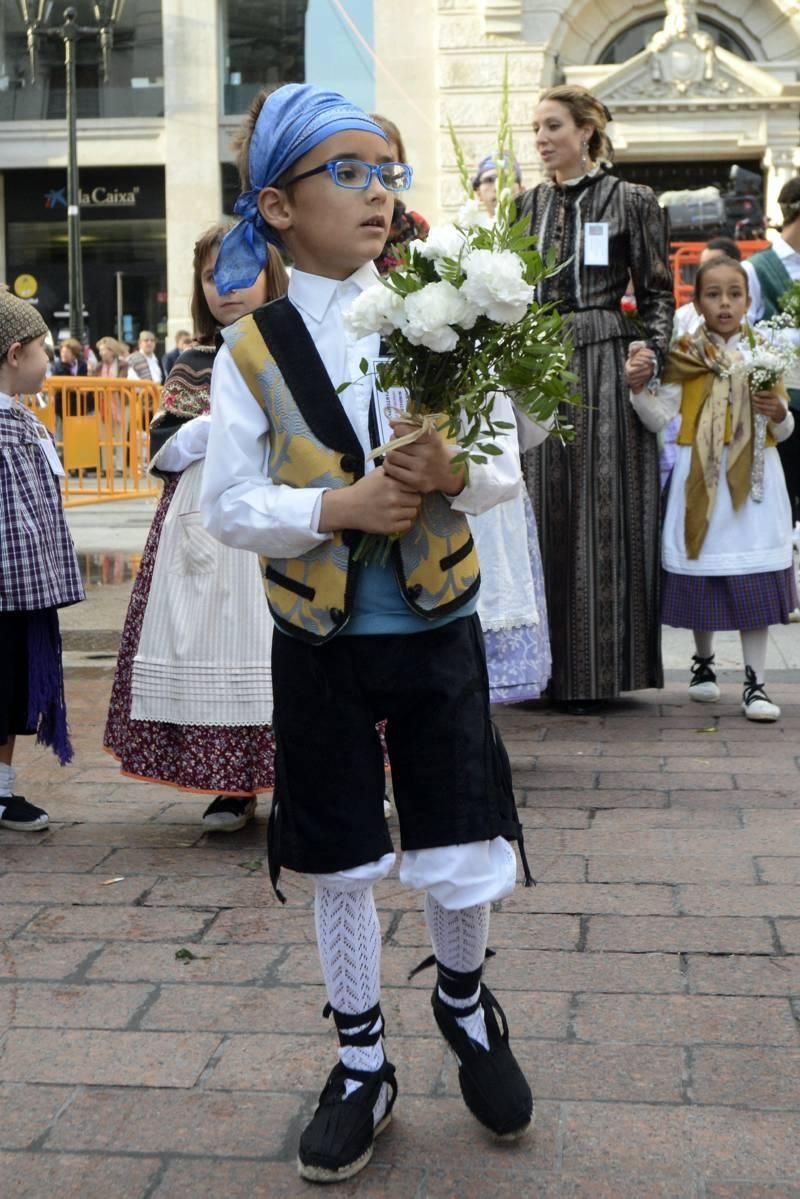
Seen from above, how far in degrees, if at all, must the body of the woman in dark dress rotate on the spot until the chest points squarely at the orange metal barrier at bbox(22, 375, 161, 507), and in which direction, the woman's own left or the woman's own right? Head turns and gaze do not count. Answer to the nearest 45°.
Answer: approximately 90° to the woman's own right

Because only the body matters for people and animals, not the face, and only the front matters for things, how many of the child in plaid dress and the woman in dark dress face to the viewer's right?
1

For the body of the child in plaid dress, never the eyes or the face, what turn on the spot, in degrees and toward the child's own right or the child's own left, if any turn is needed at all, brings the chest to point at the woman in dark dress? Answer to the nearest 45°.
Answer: approximately 45° to the child's own left

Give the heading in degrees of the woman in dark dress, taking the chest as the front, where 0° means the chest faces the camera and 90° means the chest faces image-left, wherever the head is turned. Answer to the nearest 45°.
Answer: approximately 45°

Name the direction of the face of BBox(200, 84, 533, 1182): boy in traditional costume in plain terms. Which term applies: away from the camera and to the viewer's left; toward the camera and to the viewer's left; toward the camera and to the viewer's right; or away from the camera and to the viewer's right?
toward the camera and to the viewer's right

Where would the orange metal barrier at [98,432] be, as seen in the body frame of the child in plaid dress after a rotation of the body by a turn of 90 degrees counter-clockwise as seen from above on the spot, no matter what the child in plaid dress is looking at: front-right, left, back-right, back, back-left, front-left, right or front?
front

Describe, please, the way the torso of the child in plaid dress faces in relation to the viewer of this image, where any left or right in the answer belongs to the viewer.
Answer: facing to the right of the viewer

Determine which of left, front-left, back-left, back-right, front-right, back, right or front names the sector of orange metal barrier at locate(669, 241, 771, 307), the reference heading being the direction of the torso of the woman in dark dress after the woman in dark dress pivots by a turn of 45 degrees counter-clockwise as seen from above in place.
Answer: back
